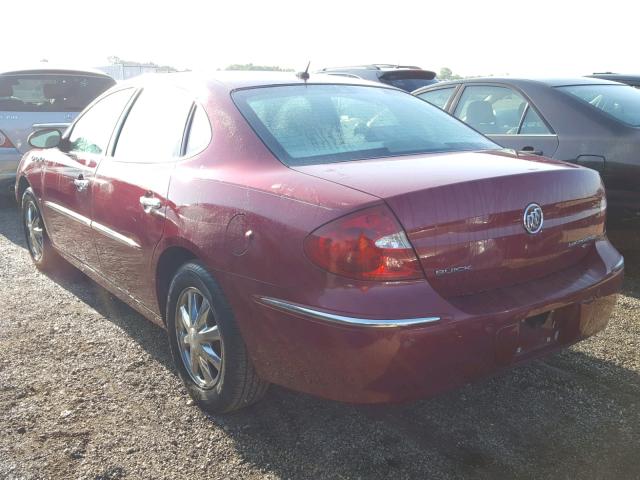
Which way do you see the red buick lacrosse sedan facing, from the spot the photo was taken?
facing away from the viewer and to the left of the viewer

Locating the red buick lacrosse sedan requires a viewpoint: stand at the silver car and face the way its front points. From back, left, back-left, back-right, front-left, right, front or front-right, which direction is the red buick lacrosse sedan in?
back

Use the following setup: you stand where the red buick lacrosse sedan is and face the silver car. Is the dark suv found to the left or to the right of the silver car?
right

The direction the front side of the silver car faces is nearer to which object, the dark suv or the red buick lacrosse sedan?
the dark suv

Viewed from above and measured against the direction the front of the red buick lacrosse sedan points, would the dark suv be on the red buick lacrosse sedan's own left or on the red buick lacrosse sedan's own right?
on the red buick lacrosse sedan's own right

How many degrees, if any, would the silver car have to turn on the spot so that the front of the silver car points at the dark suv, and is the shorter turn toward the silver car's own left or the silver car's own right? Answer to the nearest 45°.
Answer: approximately 90° to the silver car's own right

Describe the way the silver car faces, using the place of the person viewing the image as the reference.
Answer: facing away from the viewer

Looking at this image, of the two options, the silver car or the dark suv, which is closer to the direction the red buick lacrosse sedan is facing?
the silver car
